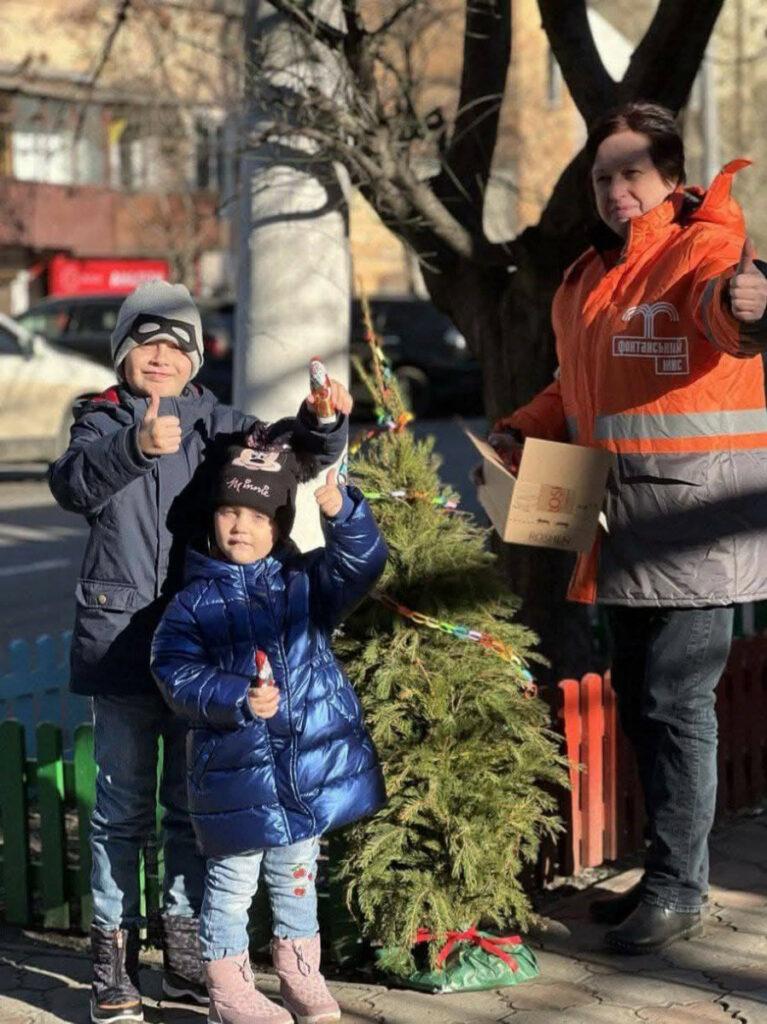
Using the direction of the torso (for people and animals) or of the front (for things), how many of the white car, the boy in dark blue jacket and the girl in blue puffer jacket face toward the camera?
2

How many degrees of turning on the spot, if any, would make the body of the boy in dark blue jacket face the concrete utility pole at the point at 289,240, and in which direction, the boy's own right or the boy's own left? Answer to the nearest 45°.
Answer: approximately 180°

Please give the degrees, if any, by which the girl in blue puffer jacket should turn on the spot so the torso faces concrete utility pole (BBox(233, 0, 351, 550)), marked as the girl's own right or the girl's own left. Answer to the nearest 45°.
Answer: approximately 180°

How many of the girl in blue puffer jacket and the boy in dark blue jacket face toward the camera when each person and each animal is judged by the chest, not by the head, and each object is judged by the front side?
2

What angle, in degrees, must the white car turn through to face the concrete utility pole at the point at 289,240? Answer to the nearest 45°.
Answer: approximately 90° to its right

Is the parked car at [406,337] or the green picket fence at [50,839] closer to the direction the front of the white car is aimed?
the parked car

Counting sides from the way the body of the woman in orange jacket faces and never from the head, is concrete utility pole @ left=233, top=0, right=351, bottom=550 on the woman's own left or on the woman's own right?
on the woman's own right

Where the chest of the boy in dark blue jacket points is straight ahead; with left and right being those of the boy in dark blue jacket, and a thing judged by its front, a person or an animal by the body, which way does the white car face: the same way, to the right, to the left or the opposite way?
to the left

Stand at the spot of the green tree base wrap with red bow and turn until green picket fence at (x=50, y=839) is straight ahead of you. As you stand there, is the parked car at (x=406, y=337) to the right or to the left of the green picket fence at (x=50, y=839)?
right

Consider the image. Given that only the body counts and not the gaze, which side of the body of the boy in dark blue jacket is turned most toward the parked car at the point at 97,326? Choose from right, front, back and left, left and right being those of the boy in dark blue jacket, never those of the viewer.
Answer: back

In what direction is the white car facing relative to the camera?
to the viewer's right

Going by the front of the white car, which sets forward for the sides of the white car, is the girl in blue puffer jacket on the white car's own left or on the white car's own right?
on the white car's own right

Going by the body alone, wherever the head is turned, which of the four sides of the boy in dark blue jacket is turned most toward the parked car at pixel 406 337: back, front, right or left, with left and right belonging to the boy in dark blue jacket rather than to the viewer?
back
